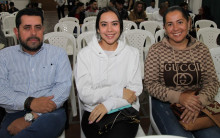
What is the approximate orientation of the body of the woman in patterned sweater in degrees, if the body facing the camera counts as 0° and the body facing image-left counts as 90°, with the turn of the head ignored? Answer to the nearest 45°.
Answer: approximately 0°

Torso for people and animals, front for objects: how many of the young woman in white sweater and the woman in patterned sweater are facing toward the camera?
2

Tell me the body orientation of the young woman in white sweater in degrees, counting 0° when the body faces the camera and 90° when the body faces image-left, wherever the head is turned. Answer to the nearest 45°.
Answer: approximately 0°
